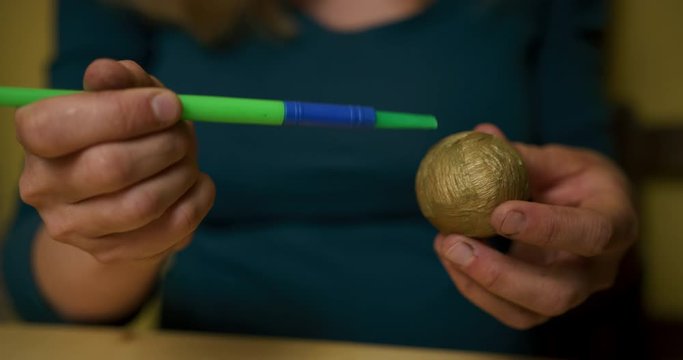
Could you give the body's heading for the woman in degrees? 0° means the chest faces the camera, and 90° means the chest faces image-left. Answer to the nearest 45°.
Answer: approximately 0°
